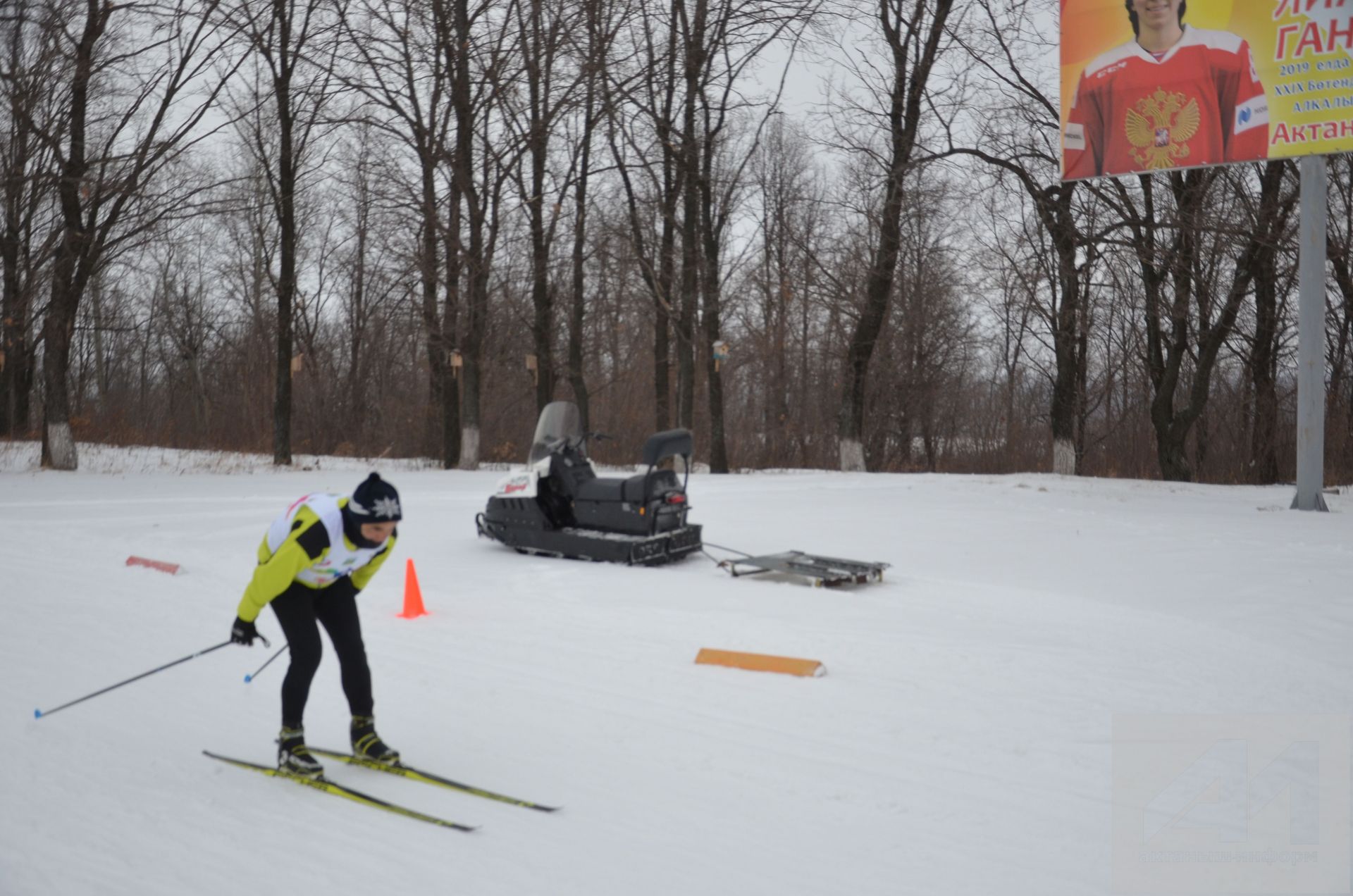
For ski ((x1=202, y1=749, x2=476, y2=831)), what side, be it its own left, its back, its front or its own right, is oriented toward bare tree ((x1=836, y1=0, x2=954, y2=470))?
left

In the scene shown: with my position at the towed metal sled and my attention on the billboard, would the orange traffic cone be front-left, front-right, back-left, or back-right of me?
back-left

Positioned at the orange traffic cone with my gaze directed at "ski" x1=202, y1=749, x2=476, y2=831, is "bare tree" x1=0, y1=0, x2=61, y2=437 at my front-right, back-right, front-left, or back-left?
back-right

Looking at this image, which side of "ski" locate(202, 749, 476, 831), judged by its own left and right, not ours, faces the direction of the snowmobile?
left

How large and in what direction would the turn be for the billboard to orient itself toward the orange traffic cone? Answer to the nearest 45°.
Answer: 0° — it already faces it

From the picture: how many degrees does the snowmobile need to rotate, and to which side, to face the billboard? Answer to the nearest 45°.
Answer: approximately 135° to its right

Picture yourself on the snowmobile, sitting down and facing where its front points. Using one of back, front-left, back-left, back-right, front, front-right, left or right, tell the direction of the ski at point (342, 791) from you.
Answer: back-left

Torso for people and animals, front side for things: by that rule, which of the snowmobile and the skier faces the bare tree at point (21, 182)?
the snowmobile

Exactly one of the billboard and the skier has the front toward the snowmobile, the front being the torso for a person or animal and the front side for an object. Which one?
the billboard

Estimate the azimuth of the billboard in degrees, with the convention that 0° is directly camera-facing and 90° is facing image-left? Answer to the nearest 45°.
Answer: approximately 45°

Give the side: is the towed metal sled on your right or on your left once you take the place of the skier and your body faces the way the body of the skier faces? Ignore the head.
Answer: on your left

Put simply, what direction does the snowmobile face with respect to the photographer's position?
facing away from the viewer and to the left of the viewer

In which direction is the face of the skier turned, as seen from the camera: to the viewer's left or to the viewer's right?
to the viewer's right

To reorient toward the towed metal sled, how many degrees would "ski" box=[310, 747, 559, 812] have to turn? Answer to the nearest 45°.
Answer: approximately 90° to its left

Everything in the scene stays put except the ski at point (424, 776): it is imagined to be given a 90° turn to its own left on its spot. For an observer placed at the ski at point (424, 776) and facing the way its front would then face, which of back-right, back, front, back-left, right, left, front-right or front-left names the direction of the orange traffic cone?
front-left

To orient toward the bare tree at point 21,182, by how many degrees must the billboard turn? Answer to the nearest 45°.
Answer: approximately 45° to its right
